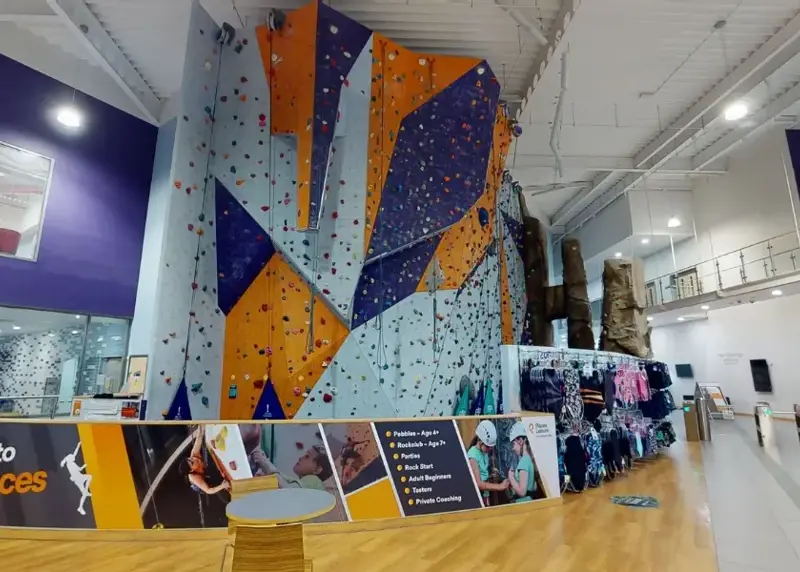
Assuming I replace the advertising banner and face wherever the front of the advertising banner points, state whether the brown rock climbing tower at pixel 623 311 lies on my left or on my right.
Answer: on my left

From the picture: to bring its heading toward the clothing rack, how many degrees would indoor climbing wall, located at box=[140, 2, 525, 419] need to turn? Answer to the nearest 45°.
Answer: approximately 90° to its left

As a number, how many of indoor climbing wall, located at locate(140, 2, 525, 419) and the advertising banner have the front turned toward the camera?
2

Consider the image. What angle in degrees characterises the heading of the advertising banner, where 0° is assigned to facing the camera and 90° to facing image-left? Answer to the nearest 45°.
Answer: approximately 0°

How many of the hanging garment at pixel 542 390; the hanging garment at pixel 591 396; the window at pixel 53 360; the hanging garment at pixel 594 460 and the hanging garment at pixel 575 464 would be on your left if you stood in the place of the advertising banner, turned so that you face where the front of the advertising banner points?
4

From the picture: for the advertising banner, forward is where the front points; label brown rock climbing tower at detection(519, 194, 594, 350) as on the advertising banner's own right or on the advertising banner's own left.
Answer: on the advertising banner's own left

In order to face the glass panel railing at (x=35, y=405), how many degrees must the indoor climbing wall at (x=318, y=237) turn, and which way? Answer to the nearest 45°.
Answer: approximately 135° to its right

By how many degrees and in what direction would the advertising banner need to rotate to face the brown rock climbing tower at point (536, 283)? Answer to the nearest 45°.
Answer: approximately 135° to its left

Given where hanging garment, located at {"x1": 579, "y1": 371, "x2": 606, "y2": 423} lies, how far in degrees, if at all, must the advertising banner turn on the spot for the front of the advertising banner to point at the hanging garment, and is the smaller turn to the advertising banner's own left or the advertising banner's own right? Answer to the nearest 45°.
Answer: approximately 90° to the advertising banner's own left

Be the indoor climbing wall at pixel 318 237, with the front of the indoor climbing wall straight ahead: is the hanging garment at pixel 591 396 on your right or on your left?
on your left

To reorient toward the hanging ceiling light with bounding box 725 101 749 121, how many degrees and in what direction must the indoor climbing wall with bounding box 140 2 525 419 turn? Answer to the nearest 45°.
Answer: approximately 90° to its left

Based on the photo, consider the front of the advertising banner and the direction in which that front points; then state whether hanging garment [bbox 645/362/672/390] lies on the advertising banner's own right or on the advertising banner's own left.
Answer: on the advertising banner's own left

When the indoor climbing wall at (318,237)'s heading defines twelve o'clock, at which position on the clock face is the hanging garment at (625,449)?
The hanging garment is roughly at 9 o'clock from the indoor climbing wall.
